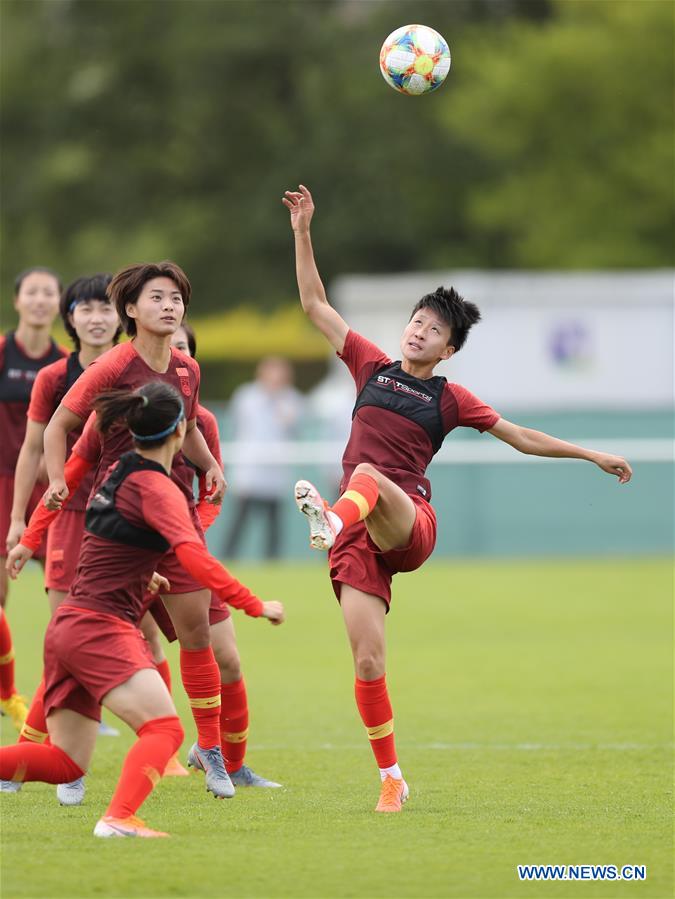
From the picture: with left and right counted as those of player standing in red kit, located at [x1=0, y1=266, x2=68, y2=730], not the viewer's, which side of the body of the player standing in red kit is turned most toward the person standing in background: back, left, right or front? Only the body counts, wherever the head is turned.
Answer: back

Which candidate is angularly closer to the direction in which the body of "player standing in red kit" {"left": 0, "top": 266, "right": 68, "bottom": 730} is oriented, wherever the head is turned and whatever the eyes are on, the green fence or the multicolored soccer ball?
the multicolored soccer ball

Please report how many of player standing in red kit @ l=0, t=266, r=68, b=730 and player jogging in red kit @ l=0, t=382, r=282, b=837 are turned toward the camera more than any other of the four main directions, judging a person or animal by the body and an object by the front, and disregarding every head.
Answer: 1

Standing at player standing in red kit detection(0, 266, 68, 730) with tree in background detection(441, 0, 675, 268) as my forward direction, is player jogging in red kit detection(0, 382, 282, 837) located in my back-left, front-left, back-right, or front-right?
back-right

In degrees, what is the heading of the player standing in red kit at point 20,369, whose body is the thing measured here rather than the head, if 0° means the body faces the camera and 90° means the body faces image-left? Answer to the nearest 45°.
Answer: approximately 0°

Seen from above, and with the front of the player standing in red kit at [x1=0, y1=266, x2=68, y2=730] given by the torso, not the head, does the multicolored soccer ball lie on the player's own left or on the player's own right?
on the player's own left

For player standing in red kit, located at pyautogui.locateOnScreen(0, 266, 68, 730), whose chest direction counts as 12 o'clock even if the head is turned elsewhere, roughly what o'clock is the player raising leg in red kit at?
The player raising leg in red kit is roughly at 11 o'clock from the player standing in red kit.
